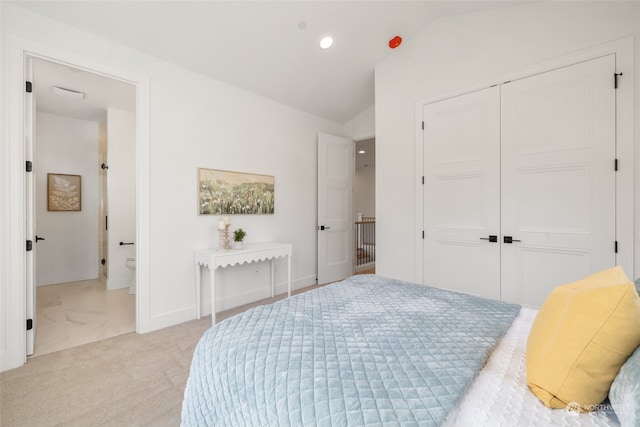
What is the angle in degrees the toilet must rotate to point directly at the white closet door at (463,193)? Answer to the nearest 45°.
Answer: approximately 135° to its left

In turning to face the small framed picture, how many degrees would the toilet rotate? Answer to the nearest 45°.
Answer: approximately 45° to its right

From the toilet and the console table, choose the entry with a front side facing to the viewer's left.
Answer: the toilet

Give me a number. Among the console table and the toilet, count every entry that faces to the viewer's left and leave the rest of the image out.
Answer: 1

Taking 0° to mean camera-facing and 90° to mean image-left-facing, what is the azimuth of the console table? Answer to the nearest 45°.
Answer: approximately 315°

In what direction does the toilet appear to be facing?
to the viewer's left

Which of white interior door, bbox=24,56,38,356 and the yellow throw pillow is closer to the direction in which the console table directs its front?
the yellow throw pillow

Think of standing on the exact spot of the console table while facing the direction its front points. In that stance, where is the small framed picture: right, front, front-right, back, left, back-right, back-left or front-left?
back

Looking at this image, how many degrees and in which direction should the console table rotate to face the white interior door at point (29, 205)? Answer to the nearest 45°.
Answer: approximately 135° to its right
